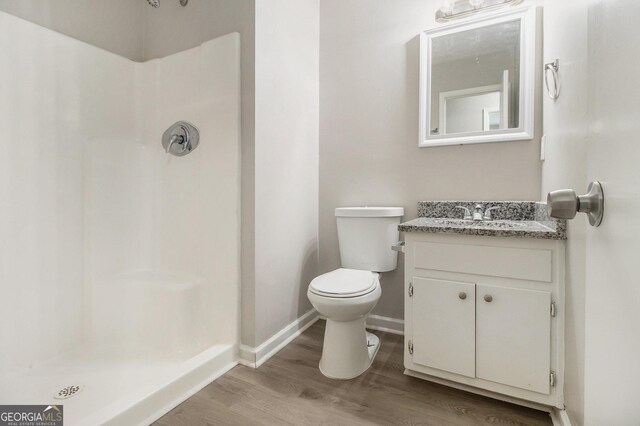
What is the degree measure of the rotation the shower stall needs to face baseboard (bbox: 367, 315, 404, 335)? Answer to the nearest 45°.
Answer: approximately 45° to its left

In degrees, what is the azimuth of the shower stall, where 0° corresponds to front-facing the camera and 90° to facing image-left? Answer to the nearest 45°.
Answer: approximately 315°
